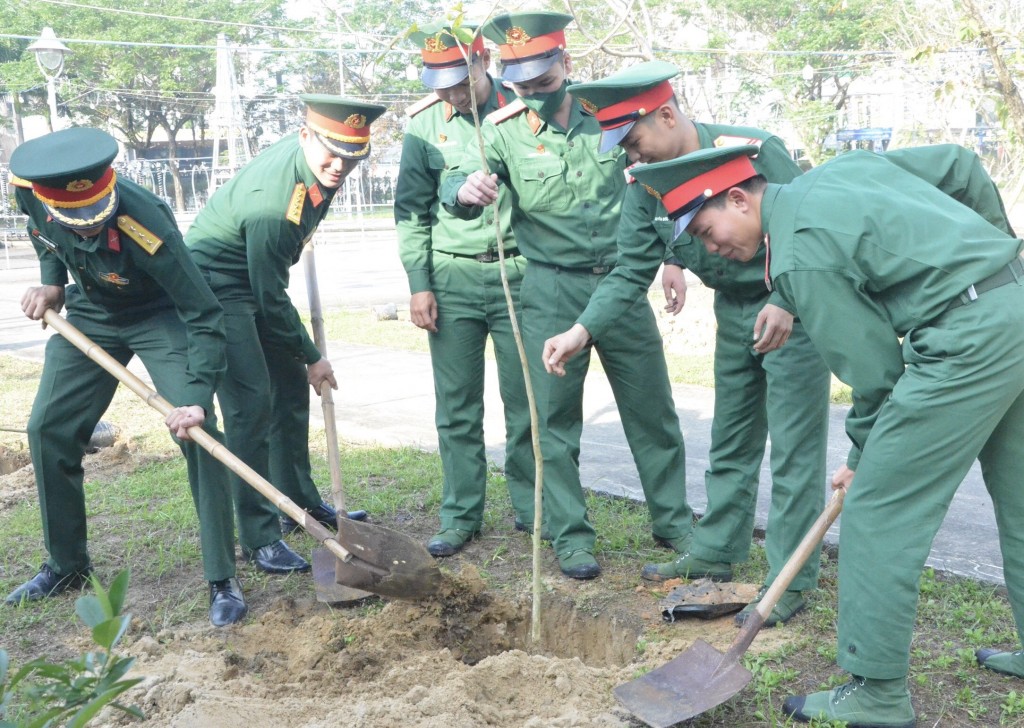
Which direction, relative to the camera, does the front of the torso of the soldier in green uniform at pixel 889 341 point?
to the viewer's left

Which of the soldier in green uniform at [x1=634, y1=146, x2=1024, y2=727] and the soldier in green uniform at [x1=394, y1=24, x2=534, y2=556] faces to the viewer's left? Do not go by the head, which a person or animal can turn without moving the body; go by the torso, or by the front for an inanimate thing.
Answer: the soldier in green uniform at [x1=634, y1=146, x2=1024, y2=727]

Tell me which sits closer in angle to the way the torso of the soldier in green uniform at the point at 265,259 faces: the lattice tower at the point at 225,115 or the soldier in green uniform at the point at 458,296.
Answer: the soldier in green uniform

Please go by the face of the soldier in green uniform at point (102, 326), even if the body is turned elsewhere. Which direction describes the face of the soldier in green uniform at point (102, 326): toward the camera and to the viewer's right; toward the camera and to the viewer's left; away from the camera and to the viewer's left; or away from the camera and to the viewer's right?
toward the camera and to the viewer's right

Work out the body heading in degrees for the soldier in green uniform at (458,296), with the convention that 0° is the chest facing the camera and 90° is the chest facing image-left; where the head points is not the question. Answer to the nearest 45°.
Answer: approximately 0°

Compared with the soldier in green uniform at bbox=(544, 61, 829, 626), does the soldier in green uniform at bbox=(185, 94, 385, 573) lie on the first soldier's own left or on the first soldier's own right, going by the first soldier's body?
on the first soldier's own right

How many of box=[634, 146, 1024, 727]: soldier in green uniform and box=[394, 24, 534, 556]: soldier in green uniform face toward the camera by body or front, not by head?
1

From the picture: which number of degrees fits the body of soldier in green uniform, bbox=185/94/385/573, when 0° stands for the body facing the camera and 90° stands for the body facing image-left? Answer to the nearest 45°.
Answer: approximately 315°

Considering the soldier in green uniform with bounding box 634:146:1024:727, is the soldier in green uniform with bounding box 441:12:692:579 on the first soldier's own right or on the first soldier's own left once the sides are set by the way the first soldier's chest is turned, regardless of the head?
on the first soldier's own right

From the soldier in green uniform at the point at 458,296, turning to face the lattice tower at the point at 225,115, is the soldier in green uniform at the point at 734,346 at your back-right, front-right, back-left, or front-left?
back-right

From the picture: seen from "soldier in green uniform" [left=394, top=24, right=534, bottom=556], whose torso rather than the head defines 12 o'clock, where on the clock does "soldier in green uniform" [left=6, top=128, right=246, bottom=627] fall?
"soldier in green uniform" [left=6, top=128, right=246, bottom=627] is roughly at 2 o'clock from "soldier in green uniform" [left=394, top=24, right=534, bottom=556].

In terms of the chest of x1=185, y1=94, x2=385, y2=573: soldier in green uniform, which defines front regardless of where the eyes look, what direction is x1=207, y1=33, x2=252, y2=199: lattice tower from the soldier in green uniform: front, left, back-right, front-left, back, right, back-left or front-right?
back-left
